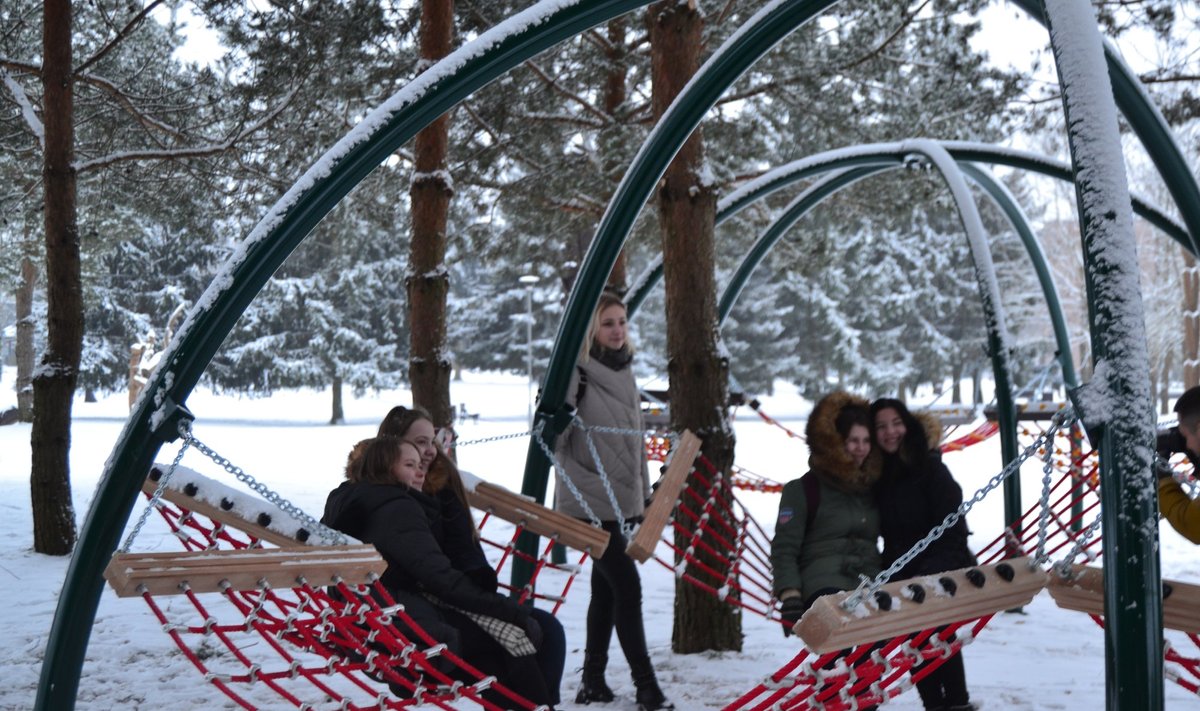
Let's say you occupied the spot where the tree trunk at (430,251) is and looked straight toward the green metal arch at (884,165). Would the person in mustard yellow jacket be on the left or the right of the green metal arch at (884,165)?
right

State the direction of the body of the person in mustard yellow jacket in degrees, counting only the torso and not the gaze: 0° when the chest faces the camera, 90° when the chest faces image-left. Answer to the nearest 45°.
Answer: approximately 90°

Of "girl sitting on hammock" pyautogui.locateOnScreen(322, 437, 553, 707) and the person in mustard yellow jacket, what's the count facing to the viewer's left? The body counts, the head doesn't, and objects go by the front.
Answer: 1

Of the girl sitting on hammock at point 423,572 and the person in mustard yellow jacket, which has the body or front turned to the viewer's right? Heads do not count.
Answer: the girl sitting on hammock

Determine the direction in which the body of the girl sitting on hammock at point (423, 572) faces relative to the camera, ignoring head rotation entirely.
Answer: to the viewer's right

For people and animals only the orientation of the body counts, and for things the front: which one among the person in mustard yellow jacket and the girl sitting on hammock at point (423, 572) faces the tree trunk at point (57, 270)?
the person in mustard yellow jacket

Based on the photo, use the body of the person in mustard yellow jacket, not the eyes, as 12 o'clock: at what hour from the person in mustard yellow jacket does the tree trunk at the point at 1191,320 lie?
The tree trunk is roughly at 3 o'clock from the person in mustard yellow jacket.

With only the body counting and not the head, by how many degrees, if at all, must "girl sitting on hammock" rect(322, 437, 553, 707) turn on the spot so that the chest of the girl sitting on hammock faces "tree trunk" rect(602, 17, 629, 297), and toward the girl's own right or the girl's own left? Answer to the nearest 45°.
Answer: approximately 90° to the girl's own left
